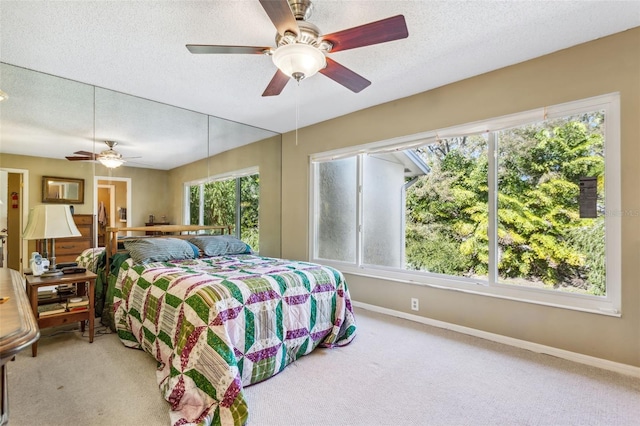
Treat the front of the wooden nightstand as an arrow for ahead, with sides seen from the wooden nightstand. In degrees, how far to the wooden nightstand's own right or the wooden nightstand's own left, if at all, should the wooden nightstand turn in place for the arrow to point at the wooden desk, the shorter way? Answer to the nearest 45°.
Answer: approximately 45° to the wooden nightstand's own right

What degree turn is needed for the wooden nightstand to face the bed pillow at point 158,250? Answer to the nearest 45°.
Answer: approximately 45° to its left

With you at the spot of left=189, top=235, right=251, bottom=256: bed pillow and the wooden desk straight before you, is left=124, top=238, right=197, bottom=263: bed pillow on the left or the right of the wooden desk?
right

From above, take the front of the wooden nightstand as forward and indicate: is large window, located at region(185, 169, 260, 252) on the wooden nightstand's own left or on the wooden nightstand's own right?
on the wooden nightstand's own left

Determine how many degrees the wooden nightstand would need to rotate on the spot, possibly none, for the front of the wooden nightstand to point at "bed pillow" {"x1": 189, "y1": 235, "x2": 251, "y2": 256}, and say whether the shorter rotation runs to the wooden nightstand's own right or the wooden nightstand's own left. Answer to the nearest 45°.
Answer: approximately 45° to the wooden nightstand's own left

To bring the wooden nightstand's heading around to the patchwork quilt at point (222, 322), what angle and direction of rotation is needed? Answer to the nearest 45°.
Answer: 0° — it already faces it

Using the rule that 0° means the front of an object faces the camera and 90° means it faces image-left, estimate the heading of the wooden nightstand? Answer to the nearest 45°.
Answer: approximately 315°
